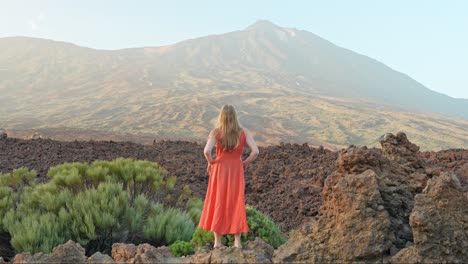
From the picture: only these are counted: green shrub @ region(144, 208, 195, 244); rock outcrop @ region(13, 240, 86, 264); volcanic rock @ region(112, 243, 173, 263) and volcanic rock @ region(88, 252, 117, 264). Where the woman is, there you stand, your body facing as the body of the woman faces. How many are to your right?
0

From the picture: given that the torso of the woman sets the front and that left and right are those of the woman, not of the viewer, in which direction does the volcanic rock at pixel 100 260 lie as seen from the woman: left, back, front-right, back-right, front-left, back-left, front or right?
back-left

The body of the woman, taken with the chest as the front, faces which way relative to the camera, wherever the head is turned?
away from the camera

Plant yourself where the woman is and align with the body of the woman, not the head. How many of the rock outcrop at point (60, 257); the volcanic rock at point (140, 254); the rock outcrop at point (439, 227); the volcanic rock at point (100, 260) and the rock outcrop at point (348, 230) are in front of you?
0

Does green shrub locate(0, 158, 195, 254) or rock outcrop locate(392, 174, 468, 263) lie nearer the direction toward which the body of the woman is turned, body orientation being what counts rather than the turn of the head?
the green shrub

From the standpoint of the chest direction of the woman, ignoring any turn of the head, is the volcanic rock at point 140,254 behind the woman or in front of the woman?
behind

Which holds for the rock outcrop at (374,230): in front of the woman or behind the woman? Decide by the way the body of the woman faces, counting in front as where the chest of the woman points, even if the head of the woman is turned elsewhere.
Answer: behind

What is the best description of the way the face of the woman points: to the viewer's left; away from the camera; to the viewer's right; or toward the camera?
away from the camera

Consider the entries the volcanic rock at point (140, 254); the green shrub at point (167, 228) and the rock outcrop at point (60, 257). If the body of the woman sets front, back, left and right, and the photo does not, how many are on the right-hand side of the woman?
0

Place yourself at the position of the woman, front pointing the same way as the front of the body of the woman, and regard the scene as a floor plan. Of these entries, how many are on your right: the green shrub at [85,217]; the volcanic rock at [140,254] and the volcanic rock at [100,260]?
0

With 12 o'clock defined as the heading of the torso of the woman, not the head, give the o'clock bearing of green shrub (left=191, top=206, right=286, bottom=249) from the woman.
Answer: The green shrub is roughly at 1 o'clock from the woman.

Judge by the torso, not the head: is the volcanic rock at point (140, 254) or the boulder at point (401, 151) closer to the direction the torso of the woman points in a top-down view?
the boulder

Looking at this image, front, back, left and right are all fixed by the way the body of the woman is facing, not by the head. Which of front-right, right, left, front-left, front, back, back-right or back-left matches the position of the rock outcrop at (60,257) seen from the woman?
back-left

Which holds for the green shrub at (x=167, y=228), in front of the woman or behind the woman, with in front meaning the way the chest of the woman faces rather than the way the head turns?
in front
